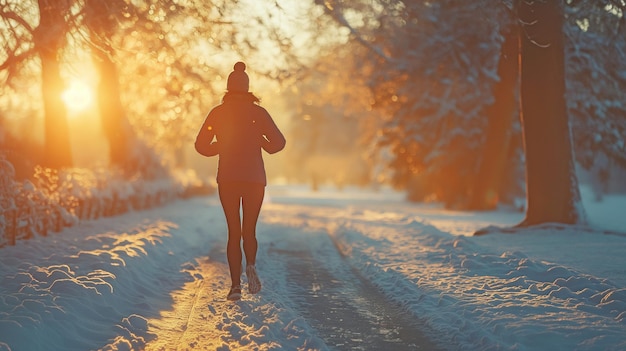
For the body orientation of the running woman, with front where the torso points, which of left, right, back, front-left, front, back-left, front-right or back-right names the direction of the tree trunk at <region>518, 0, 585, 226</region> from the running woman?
front-right

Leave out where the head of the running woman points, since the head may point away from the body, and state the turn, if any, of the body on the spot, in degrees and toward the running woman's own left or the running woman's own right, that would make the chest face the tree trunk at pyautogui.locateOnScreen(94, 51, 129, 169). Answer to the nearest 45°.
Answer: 0° — they already face it

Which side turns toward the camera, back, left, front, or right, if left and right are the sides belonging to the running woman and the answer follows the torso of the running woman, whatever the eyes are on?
back

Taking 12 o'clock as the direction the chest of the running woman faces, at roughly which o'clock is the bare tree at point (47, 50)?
The bare tree is roughly at 11 o'clock from the running woman.

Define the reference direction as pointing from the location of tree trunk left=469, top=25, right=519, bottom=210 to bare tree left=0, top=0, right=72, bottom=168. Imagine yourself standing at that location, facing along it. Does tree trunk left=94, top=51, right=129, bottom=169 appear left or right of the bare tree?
right

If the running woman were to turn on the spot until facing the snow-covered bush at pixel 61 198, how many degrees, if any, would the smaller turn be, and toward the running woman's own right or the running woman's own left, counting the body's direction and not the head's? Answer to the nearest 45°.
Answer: approximately 45° to the running woman's own left

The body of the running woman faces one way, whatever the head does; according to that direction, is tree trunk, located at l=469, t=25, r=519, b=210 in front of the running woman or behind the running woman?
in front
